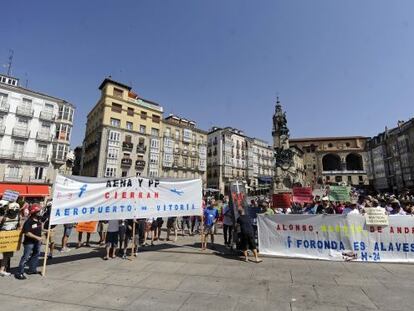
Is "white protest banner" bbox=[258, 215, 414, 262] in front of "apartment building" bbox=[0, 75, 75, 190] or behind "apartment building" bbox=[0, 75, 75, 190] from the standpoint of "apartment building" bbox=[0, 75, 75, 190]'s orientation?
in front

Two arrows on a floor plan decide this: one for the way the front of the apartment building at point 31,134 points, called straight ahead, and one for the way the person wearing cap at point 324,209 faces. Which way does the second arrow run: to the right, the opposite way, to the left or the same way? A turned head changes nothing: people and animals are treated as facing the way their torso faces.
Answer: to the right

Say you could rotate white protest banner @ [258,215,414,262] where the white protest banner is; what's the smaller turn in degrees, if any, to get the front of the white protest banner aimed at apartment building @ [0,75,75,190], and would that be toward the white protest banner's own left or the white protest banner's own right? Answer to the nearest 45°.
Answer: approximately 90° to the white protest banner's own right

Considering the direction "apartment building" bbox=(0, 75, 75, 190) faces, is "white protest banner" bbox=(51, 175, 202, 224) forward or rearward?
forward

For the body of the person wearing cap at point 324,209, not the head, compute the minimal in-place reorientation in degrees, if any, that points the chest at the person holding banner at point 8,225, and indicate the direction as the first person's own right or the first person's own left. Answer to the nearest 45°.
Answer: approximately 45° to the first person's own right

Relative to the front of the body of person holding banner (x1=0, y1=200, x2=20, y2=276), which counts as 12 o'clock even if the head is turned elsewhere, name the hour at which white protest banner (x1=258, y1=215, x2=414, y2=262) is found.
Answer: The white protest banner is roughly at 10 o'clock from the person holding banner.

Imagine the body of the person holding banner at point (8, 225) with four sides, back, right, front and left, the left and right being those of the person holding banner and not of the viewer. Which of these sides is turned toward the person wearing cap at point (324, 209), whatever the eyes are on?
left

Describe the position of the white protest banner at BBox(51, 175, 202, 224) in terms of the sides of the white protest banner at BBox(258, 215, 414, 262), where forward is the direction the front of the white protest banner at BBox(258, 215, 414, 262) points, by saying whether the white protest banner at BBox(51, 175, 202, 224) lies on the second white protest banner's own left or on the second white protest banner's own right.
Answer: on the second white protest banner's own right

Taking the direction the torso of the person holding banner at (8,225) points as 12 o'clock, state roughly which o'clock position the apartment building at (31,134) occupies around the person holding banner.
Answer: The apartment building is roughly at 6 o'clock from the person holding banner.

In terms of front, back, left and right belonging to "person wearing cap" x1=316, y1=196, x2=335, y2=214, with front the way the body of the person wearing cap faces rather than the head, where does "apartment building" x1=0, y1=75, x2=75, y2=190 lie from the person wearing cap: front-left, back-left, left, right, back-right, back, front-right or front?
right

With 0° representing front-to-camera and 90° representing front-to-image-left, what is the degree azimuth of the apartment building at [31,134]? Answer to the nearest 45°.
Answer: approximately 315°

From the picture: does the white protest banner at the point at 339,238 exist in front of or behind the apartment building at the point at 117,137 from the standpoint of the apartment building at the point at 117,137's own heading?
in front
